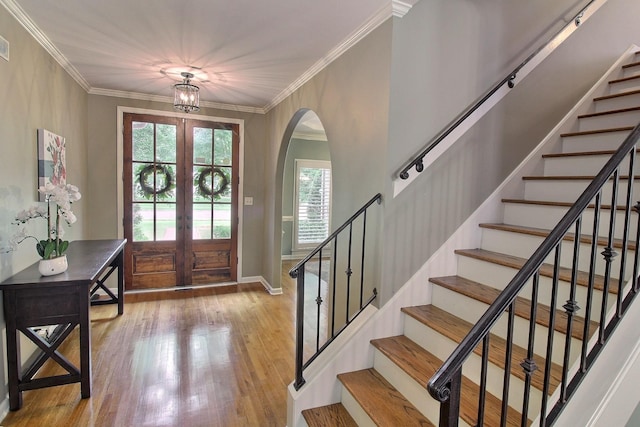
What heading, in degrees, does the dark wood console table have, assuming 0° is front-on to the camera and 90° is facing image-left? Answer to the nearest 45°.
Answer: approximately 270°

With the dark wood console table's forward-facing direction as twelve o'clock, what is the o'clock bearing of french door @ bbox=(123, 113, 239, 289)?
The french door is roughly at 10 o'clock from the dark wood console table.

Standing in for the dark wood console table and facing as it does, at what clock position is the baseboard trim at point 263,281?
The baseboard trim is roughly at 11 o'clock from the dark wood console table.

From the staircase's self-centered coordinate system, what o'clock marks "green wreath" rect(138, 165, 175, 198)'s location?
The green wreath is roughly at 2 o'clock from the staircase.

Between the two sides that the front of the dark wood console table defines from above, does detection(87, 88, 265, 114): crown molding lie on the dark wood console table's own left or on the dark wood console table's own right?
on the dark wood console table's own left

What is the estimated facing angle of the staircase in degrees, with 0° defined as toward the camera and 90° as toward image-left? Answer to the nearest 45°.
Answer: approximately 45°

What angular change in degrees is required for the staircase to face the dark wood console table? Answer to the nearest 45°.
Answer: approximately 45° to its right

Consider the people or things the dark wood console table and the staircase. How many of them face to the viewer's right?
1

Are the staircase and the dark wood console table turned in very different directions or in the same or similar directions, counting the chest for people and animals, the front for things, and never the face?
very different directions

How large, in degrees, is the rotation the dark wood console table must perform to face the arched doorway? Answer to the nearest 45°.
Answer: approximately 45° to its left
